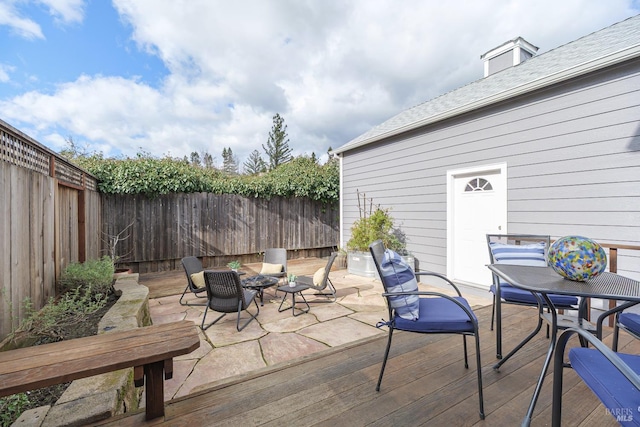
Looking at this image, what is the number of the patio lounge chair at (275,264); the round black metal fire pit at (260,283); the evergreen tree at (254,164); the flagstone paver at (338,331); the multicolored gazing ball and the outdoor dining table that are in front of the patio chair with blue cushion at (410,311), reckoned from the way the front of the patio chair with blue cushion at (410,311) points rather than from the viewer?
2

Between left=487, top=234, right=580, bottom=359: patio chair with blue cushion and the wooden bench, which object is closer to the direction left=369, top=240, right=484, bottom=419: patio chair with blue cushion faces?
the patio chair with blue cushion

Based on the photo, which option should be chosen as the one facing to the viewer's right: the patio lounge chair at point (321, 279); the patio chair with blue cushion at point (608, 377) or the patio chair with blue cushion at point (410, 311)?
the patio chair with blue cushion at point (410, 311)

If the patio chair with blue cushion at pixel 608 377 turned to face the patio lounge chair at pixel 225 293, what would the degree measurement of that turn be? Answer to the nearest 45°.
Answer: approximately 45° to its left

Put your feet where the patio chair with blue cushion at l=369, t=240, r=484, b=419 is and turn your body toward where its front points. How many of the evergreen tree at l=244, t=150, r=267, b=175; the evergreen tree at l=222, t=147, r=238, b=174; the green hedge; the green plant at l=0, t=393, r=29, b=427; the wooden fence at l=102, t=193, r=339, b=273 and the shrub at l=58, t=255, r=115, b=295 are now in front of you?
0

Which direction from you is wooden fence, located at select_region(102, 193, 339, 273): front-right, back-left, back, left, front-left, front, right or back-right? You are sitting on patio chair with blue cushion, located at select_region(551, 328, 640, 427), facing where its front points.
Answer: front-left

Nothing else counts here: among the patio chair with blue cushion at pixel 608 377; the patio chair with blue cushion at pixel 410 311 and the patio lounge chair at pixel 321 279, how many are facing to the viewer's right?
1

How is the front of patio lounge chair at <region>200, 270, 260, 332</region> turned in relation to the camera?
facing away from the viewer and to the right of the viewer

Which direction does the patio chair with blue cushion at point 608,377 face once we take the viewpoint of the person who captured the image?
facing away from the viewer and to the left of the viewer

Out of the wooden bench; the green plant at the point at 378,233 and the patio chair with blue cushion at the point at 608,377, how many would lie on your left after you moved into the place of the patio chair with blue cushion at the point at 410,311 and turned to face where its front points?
1

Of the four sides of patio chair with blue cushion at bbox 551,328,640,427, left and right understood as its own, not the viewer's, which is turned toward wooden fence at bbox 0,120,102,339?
left

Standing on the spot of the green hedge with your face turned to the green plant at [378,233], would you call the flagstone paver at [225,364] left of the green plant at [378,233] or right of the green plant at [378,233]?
right

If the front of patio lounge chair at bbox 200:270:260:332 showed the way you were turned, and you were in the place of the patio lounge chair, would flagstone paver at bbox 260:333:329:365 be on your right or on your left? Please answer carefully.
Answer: on your right

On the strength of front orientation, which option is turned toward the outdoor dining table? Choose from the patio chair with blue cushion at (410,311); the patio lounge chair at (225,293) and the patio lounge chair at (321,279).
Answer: the patio chair with blue cushion

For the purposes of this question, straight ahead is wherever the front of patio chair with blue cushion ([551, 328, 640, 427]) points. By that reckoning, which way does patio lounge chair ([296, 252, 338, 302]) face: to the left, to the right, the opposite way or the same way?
to the left

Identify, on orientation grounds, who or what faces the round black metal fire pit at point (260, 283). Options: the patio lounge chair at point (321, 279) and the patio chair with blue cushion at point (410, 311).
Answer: the patio lounge chair

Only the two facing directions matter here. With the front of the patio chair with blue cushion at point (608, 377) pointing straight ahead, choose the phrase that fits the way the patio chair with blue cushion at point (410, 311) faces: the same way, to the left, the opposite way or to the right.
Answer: to the right

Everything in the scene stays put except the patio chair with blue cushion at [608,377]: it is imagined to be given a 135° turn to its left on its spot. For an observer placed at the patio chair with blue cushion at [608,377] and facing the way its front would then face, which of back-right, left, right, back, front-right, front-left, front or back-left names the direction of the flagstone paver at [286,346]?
right

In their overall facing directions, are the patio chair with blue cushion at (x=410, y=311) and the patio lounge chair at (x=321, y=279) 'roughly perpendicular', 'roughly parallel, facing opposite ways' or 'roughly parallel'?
roughly parallel, facing opposite ways

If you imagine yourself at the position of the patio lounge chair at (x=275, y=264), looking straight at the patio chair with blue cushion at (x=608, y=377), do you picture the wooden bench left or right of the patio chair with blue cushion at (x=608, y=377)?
right

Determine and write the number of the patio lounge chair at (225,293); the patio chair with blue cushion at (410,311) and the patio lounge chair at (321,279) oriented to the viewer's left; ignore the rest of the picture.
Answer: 1

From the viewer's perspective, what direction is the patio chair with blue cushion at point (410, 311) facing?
to the viewer's right

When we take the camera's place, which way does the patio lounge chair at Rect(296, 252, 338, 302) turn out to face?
facing to the left of the viewer

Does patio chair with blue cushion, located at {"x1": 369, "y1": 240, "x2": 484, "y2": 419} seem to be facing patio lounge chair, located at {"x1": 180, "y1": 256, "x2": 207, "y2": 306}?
no

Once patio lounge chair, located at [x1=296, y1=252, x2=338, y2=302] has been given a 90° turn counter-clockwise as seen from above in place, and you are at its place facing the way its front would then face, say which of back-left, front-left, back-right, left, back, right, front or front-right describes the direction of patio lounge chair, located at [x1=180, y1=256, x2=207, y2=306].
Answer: right
